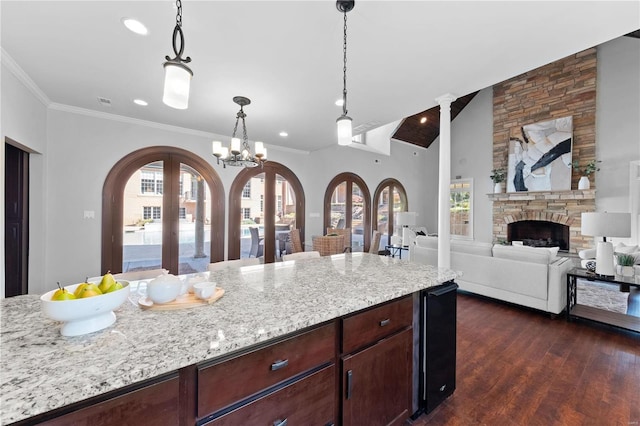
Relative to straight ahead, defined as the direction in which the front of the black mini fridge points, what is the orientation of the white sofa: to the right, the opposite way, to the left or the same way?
to the left

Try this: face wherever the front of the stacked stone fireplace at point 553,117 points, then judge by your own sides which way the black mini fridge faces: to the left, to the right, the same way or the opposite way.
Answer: to the left

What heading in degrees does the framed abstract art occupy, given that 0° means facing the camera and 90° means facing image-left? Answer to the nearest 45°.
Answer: approximately 45°

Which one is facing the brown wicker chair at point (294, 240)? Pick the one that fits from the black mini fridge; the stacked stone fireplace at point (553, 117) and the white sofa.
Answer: the stacked stone fireplace

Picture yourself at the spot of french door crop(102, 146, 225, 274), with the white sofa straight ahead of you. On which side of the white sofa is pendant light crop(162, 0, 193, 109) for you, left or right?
right

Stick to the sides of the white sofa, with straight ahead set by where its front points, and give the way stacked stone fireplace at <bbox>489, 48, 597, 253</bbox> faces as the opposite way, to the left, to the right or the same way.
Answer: the opposite way

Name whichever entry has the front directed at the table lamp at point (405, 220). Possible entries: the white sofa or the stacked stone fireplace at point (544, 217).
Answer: the stacked stone fireplace

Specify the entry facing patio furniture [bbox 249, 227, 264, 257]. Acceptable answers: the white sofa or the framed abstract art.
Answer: the framed abstract art

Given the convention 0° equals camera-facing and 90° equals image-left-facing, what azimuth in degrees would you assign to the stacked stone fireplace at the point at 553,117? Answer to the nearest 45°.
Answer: approximately 45°

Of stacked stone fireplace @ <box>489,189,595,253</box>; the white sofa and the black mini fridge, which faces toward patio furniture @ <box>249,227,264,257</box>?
the stacked stone fireplace

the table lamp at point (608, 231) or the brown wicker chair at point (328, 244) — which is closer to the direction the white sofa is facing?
the table lamp

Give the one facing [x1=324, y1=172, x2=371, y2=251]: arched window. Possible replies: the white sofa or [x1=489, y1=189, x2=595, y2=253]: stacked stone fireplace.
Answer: the stacked stone fireplace

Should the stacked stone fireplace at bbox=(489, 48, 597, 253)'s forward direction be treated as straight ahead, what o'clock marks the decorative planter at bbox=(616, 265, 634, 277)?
The decorative planter is roughly at 10 o'clock from the stacked stone fireplace.
